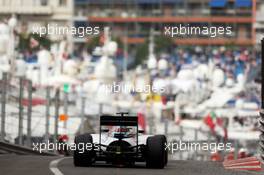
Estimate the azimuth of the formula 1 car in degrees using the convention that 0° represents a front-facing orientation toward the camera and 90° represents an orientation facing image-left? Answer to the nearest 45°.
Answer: approximately 180°
